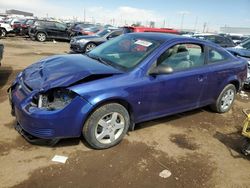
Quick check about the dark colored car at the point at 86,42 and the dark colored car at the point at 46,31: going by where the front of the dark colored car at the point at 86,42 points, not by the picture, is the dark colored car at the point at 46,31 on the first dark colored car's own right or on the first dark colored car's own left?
on the first dark colored car's own right

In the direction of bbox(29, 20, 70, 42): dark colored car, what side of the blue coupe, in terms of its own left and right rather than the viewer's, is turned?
right

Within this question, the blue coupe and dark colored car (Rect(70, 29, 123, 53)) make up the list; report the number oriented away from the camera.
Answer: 0

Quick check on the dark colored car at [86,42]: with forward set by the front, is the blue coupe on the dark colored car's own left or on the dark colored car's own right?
on the dark colored car's own left

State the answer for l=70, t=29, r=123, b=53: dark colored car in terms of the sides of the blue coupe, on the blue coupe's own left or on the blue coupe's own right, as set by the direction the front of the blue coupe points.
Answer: on the blue coupe's own right

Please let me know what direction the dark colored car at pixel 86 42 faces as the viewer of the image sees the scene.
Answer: facing the viewer and to the left of the viewer
